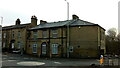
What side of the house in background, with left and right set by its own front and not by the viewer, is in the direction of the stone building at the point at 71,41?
left

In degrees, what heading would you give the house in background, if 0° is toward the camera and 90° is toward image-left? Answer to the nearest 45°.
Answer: approximately 45°

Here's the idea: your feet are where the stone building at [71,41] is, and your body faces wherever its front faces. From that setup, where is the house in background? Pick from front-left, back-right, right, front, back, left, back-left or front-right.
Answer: right

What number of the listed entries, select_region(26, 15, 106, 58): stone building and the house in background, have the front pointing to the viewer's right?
0

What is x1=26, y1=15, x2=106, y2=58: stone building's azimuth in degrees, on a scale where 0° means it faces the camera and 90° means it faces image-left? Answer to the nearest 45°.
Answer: approximately 45°
